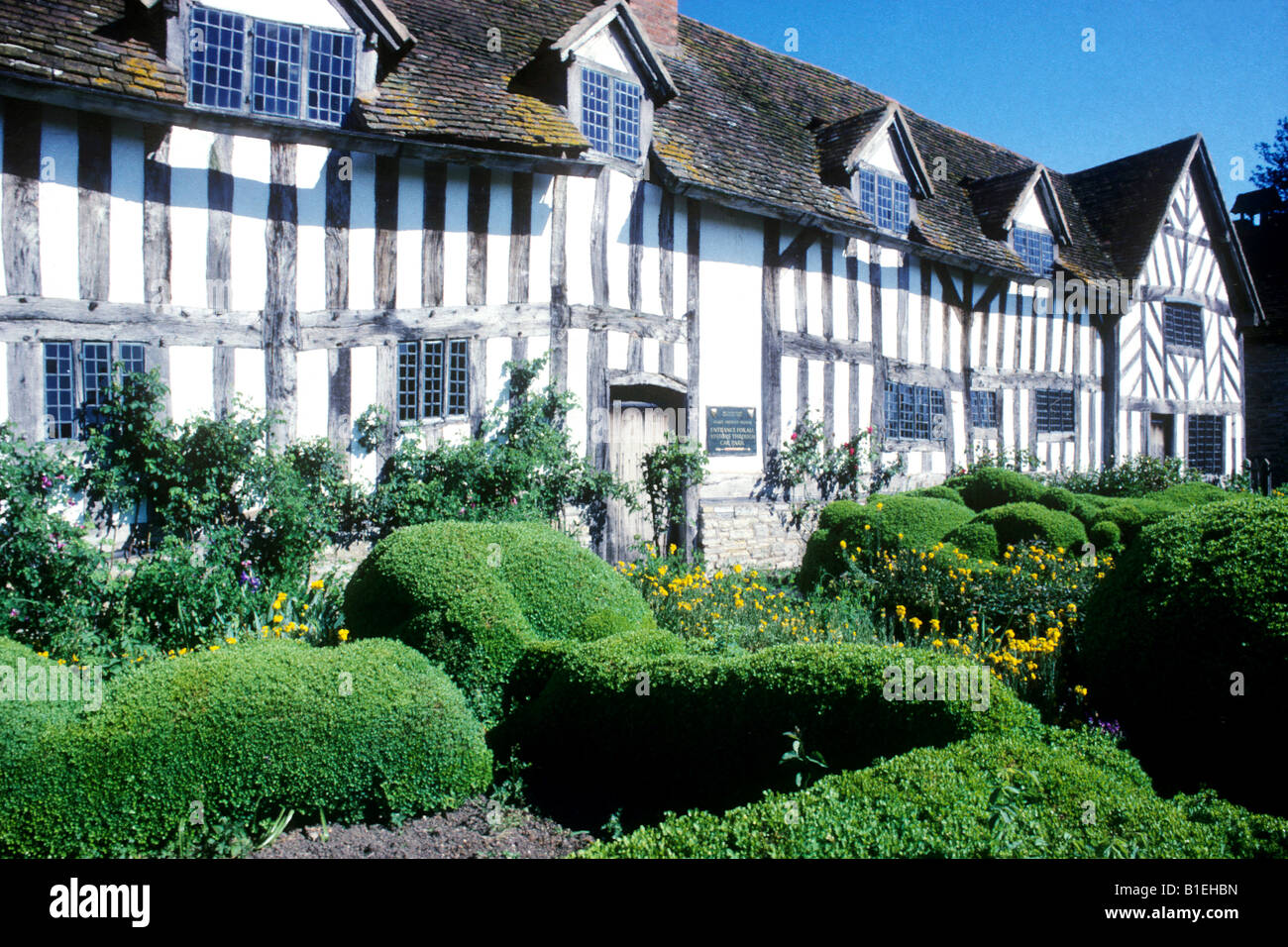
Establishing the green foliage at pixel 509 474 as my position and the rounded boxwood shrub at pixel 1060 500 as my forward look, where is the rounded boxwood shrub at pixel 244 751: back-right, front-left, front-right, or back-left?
back-right

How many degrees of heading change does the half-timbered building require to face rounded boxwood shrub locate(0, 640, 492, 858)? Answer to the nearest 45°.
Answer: approximately 45° to its right

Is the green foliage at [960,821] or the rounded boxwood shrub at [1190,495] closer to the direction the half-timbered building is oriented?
the green foliage

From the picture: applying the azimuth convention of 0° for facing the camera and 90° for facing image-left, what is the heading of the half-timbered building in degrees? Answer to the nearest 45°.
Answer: approximately 315°

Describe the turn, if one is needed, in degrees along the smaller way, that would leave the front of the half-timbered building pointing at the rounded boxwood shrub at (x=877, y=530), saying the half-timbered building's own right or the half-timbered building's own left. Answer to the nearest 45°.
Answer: approximately 45° to the half-timbered building's own left
